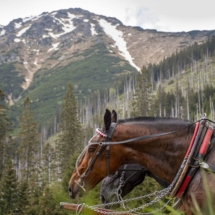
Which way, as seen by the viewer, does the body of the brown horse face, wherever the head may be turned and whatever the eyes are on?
to the viewer's left

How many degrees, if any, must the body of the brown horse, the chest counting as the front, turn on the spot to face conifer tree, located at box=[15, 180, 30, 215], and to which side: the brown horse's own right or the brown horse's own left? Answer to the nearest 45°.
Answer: approximately 45° to the brown horse's own right

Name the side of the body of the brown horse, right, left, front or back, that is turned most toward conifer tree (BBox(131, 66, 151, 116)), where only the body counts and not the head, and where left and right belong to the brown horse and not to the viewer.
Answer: right

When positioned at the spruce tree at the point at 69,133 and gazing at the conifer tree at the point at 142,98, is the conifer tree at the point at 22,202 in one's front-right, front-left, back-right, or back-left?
back-right

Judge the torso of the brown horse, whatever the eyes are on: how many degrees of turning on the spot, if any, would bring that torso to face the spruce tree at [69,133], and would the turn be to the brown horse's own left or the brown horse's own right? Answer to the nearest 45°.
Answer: approximately 90° to the brown horse's own right

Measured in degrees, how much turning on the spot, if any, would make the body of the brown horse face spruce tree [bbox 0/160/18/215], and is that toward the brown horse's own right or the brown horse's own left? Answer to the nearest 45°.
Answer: approximately 45° to the brown horse's own right

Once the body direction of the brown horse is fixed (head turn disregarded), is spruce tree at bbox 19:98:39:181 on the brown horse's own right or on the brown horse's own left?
on the brown horse's own right
